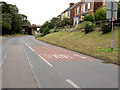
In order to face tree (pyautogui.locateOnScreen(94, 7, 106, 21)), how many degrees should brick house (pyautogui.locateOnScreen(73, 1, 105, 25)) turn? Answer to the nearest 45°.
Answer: approximately 45° to its left

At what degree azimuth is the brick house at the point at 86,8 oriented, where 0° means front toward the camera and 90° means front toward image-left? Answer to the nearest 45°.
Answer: approximately 45°

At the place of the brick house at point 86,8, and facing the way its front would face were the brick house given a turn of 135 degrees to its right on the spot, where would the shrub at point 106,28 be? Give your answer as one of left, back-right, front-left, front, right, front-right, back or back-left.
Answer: back
